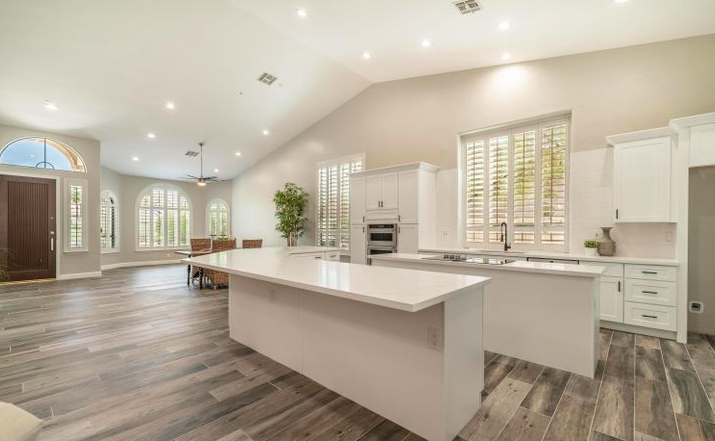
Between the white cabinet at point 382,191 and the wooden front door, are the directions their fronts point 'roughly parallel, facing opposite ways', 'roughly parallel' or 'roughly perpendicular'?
roughly perpendicular

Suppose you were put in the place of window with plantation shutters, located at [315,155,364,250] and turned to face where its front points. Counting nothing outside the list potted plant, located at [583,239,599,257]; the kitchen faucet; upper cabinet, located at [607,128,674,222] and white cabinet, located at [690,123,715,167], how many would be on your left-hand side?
4

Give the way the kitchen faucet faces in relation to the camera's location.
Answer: facing the viewer and to the left of the viewer

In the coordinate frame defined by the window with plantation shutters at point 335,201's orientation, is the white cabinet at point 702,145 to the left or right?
on its left

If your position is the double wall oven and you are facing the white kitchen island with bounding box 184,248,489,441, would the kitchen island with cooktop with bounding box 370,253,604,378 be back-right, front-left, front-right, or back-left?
front-left

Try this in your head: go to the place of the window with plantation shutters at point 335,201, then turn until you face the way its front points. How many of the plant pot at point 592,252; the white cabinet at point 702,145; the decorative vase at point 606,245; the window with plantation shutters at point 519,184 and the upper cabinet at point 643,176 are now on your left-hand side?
5

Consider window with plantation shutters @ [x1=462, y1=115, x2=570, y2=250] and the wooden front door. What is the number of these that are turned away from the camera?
0

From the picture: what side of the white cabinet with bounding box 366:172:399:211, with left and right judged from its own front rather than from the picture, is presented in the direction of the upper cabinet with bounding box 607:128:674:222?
left

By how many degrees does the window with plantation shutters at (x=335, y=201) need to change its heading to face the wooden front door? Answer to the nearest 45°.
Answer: approximately 45° to its right

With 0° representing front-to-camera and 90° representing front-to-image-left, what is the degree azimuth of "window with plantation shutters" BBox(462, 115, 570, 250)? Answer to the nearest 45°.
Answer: approximately 45°

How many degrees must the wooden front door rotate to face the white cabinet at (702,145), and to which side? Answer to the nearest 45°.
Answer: approximately 45° to its left

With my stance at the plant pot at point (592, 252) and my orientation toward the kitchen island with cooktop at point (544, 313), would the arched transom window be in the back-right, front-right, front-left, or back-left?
front-right
